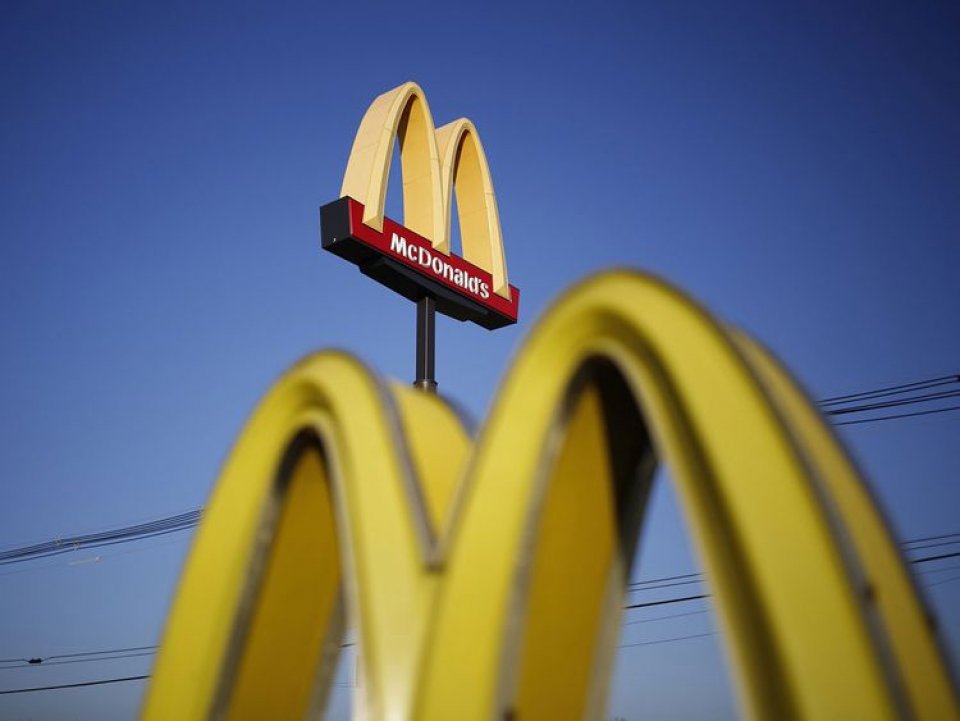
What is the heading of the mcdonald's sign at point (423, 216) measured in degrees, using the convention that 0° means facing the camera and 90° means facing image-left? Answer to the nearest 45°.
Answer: approximately 315°
